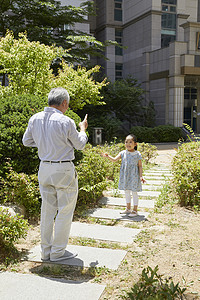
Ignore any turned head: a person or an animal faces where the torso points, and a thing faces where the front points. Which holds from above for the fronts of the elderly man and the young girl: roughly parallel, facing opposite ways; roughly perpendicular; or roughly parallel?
roughly parallel, facing opposite ways

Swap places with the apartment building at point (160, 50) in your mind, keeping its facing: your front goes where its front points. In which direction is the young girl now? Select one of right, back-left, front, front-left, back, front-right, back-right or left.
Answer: front-right

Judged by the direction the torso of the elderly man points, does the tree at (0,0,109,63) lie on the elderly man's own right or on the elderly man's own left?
on the elderly man's own left

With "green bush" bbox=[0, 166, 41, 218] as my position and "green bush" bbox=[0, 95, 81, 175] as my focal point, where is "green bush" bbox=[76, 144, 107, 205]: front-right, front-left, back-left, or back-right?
front-right

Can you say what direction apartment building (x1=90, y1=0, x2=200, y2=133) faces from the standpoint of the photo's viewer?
facing the viewer and to the right of the viewer

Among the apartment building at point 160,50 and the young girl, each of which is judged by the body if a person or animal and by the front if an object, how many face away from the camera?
0

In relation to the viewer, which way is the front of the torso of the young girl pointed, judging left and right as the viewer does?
facing the viewer and to the left of the viewer

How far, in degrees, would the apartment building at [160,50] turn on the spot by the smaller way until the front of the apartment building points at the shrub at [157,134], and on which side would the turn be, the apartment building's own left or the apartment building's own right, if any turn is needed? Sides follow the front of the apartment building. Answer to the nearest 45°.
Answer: approximately 45° to the apartment building's own right

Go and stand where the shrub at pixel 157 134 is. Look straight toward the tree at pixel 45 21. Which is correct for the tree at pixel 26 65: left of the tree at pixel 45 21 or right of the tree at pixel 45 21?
left

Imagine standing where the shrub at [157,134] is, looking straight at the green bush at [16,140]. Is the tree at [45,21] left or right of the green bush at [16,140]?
right

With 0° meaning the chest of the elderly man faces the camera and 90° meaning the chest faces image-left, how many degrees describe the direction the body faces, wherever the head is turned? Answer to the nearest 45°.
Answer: approximately 225°

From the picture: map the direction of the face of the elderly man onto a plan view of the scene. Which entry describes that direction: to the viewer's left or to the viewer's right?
to the viewer's right

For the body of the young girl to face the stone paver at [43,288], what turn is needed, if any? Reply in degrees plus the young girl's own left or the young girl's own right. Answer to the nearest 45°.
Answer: approximately 45° to the young girl's own left

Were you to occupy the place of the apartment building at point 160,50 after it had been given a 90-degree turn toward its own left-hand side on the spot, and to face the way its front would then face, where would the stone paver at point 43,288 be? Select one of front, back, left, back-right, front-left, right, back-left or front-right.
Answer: back-right

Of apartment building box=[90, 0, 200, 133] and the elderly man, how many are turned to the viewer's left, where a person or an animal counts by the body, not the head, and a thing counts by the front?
0

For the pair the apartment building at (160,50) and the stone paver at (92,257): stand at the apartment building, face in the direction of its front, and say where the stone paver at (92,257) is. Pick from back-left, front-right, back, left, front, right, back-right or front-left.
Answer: front-right
